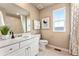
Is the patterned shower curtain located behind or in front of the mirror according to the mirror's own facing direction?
in front

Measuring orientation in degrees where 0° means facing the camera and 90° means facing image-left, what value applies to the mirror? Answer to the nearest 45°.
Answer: approximately 315°

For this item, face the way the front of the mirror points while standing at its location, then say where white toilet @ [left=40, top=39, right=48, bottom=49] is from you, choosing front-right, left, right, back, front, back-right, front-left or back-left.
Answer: front-left

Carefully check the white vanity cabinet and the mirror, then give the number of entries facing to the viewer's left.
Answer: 0

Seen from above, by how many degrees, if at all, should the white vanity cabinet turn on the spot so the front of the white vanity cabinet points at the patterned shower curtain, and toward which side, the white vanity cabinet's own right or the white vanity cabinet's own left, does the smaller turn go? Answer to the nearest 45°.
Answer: approximately 45° to the white vanity cabinet's own left
